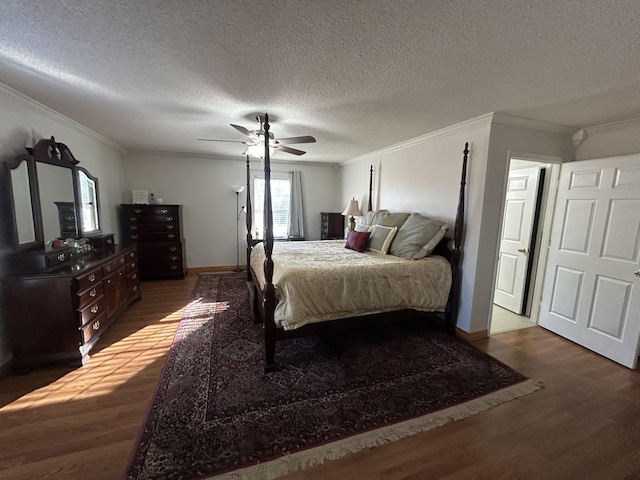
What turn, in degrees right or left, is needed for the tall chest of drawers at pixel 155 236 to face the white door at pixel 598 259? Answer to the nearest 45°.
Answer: approximately 45° to its left

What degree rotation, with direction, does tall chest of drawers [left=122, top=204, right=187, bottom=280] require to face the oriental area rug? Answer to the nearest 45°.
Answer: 0° — it already faces it

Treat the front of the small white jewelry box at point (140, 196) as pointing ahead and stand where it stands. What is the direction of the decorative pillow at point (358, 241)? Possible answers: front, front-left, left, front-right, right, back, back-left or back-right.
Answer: front-left

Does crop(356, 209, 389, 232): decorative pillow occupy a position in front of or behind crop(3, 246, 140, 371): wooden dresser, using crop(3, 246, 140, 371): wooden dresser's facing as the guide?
in front

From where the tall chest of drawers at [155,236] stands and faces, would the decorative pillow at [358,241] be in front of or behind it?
in front

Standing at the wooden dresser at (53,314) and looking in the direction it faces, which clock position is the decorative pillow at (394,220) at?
The decorative pillow is roughly at 11 o'clock from the wooden dresser.

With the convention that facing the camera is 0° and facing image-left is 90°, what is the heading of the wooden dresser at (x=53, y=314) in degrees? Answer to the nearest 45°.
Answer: approximately 315°

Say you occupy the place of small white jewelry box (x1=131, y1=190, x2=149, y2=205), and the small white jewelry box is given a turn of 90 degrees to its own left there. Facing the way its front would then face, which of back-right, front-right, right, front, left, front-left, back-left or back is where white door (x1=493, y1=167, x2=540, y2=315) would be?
front-right

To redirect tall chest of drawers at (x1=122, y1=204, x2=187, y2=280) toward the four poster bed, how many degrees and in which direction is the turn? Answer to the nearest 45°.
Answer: approximately 45° to its left

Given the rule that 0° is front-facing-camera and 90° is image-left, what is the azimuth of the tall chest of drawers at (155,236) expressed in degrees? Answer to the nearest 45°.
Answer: approximately 0°

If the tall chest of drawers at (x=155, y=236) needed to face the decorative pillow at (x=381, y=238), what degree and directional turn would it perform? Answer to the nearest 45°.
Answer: approximately 45° to its left
